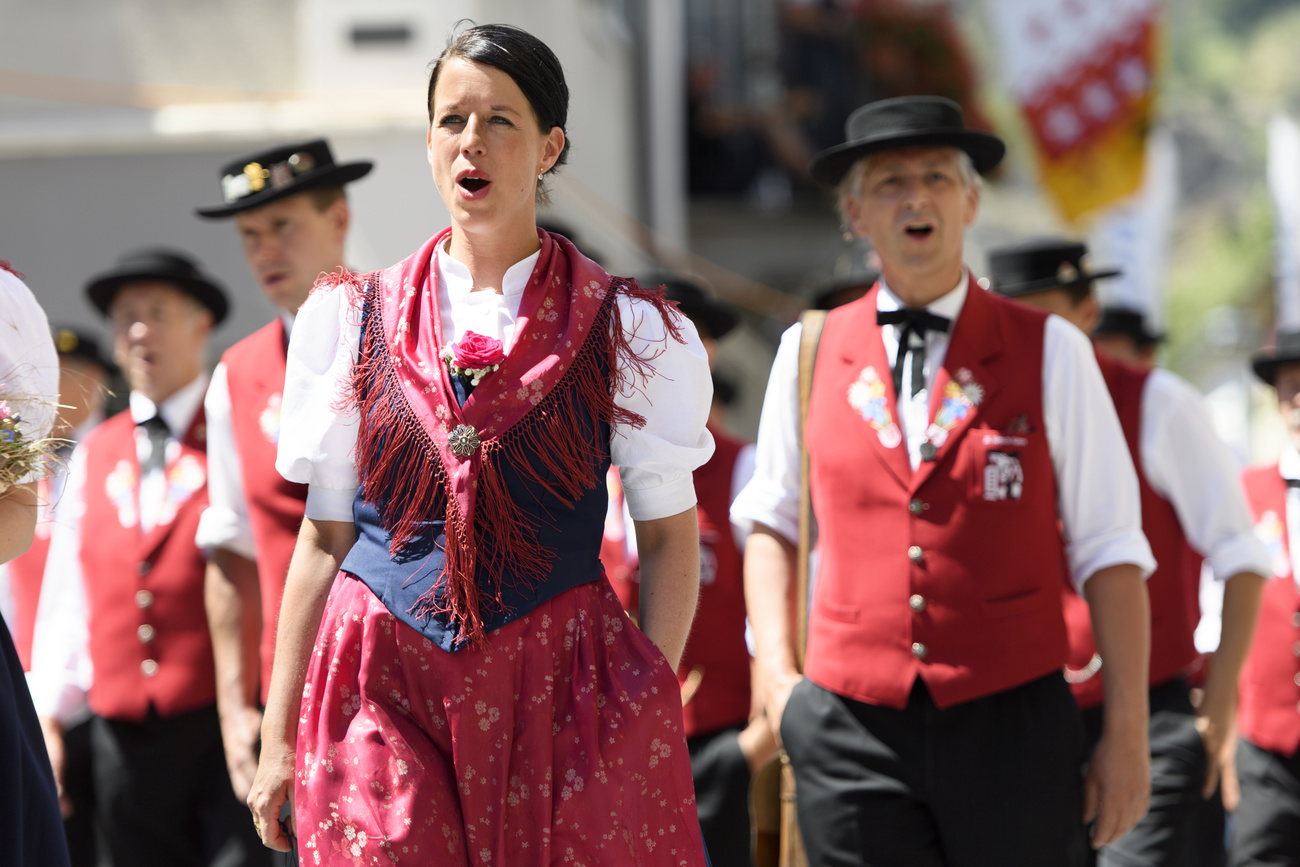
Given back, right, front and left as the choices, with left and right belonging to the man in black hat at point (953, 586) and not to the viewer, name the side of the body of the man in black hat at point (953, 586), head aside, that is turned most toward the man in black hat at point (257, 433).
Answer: right

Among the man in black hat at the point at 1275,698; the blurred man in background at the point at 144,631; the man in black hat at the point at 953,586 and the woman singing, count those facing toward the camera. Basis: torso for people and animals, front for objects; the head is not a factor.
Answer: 4

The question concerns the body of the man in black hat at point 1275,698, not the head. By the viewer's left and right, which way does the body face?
facing the viewer

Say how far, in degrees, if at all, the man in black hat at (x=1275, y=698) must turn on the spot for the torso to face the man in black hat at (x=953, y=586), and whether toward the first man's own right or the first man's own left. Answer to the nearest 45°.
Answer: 0° — they already face them

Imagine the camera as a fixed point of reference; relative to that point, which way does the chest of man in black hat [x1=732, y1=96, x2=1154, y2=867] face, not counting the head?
toward the camera

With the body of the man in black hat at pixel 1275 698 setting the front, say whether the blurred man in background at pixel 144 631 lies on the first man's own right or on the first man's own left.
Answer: on the first man's own right

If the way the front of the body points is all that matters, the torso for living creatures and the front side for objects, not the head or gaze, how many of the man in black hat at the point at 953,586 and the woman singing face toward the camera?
2

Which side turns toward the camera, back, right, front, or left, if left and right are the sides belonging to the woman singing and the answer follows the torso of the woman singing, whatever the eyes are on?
front

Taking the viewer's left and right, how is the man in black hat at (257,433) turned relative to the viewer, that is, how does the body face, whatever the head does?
facing the viewer and to the left of the viewer

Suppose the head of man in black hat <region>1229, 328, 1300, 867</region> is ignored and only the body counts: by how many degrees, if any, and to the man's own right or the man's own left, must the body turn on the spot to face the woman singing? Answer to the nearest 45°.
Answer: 0° — they already face them

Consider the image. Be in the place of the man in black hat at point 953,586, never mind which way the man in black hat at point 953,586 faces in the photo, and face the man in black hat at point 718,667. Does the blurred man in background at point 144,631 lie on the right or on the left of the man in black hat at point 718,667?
left

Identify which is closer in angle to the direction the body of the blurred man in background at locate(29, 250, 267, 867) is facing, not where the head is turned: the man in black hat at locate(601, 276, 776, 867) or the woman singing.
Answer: the woman singing

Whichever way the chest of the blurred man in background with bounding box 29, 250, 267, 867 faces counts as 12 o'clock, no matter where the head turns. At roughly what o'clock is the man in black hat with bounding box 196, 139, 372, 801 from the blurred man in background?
The man in black hat is roughly at 11 o'clock from the blurred man in background.

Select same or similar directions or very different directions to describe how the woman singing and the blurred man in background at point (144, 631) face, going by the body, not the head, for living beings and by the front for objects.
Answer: same or similar directions

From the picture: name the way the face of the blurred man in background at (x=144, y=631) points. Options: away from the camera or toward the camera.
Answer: toward the camera

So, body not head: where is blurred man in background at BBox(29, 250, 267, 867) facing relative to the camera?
toward the camera
